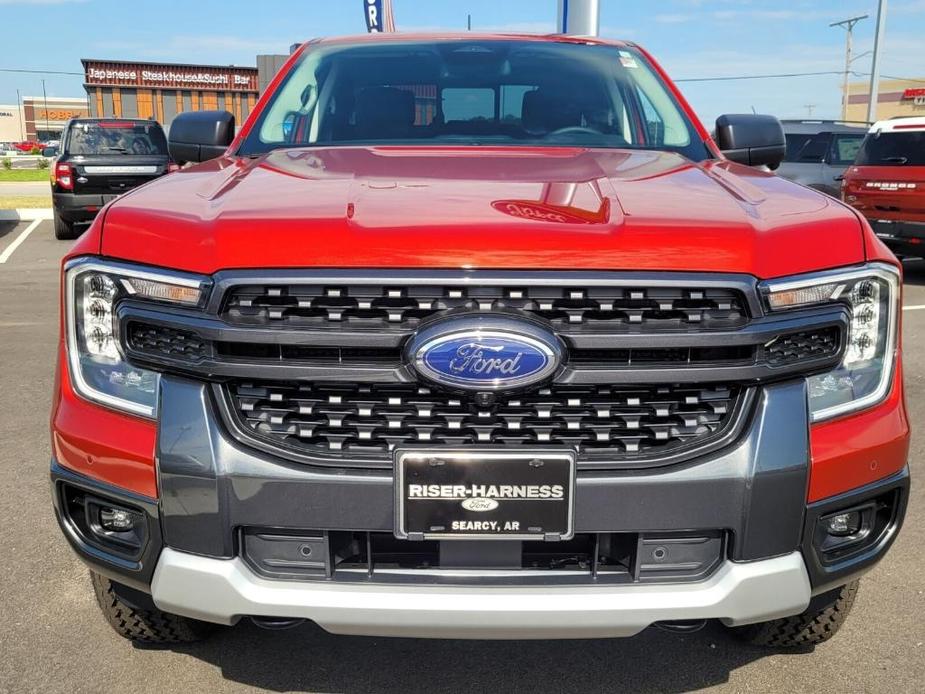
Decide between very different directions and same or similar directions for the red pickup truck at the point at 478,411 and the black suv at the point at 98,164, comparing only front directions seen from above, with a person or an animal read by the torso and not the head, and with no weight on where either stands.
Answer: very different directions

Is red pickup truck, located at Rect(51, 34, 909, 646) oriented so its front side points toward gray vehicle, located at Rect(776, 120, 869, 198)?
no

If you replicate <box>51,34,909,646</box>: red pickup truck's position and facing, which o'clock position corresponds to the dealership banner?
The dealership banner is roughly at 6 o'clock from the red pickup truck.

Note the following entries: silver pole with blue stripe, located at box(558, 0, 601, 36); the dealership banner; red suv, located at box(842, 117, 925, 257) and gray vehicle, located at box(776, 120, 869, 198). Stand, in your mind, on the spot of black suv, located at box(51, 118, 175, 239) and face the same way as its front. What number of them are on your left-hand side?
0

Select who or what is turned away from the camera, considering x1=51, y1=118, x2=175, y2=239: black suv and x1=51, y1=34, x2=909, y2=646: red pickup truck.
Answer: the black suv

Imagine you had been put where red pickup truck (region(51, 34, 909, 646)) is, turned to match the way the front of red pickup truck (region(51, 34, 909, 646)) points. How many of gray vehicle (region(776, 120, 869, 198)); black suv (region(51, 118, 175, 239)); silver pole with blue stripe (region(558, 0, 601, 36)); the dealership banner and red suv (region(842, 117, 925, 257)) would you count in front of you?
0

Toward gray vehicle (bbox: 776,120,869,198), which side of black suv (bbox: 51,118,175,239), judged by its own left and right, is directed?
right

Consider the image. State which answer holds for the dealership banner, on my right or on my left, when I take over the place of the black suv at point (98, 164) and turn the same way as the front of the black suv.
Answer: on my right

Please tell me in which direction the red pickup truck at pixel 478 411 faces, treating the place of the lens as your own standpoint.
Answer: facing the viewer

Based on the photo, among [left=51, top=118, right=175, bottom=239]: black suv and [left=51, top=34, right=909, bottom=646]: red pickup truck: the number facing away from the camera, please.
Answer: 1

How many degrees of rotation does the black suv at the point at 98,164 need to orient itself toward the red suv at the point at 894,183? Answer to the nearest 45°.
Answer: approximately 135° to its right

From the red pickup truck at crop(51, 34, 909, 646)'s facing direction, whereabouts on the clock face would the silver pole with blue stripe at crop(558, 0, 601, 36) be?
The silver pole with blue stripe is roughly at 6 o'clock from the red pickup truck.

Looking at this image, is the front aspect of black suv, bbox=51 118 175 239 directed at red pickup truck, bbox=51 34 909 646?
no

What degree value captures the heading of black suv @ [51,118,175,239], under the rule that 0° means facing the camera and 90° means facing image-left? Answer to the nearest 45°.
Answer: approximately 180°
